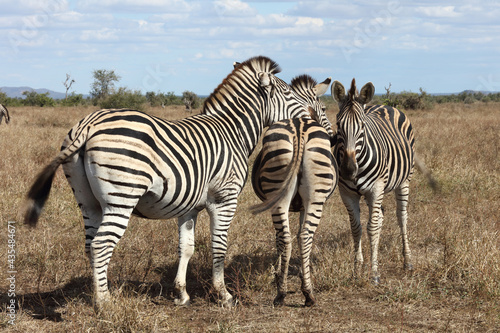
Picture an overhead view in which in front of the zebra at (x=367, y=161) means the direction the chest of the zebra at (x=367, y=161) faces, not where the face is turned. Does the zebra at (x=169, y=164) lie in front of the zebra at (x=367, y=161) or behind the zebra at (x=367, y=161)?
in front

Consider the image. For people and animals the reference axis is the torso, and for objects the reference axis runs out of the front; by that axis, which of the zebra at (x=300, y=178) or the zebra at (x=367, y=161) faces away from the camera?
the zebra at (x=300, y=178)

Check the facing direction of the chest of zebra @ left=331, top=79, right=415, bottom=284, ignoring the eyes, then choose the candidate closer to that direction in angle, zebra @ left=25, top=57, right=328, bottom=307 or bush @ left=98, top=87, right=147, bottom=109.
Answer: the zebra

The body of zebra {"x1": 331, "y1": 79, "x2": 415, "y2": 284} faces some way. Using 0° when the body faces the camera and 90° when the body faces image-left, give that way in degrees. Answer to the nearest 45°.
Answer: approximately 45°

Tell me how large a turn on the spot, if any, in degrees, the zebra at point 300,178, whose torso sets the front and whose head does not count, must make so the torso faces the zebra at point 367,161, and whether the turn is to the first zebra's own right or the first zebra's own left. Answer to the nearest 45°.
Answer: approximately 45° to the first zebra's own right

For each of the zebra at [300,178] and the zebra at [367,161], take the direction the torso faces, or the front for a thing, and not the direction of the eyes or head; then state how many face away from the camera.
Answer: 1

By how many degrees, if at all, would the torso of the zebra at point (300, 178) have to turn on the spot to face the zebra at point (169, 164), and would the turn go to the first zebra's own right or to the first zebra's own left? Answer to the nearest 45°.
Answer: approximately 135° to the first zebra's own left

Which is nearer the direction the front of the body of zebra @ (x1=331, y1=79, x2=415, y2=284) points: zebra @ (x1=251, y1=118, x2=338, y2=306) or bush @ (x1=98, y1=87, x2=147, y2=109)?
the zebra

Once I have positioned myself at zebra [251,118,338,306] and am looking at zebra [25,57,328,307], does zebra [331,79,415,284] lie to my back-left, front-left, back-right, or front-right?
back-right

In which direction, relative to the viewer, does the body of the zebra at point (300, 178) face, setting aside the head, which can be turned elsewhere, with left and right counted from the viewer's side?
facing away from the viewer
